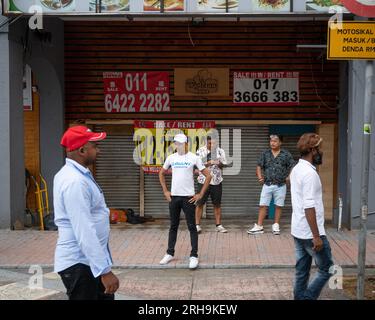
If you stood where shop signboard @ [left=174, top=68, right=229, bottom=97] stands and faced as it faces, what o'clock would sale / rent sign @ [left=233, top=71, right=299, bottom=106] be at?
The sale / rent sign is roughly at 9 o'clock from the shop signboard.

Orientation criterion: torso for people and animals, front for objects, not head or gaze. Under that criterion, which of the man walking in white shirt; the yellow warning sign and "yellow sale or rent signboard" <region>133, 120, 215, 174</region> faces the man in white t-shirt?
the yellow sale or rent signboard

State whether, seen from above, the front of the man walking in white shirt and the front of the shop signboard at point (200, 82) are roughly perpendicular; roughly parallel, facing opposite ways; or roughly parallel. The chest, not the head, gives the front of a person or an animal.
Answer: roughly perpendicular

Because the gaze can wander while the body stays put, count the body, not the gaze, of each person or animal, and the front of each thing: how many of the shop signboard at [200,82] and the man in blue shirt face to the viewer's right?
1

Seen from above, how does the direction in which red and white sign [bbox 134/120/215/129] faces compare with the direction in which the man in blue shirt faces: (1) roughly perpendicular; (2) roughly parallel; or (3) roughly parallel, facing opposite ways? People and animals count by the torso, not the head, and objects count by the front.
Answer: roughly perpendicular

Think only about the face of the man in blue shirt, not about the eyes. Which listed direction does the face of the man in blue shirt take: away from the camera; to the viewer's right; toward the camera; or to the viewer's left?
to the viewer's right

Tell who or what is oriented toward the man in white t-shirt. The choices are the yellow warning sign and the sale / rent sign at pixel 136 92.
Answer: the sale / rent sign

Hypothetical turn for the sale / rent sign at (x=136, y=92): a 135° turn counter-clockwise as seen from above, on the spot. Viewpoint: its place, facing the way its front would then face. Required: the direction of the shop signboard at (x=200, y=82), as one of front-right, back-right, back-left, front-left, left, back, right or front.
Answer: front-right

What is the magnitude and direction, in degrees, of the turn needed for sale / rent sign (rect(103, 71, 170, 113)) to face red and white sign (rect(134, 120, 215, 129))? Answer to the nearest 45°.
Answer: approximately 90° to its left

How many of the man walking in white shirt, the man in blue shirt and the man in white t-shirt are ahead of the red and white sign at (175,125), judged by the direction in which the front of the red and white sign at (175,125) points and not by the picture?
3
